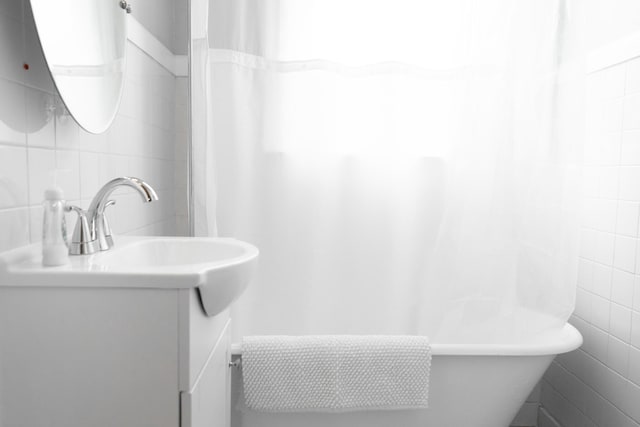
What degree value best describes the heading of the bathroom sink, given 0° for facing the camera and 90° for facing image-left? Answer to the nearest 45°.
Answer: approximately 270°

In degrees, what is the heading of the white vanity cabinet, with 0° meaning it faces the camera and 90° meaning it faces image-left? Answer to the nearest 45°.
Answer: approximately 270°

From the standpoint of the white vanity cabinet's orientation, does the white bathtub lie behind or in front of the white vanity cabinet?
in front

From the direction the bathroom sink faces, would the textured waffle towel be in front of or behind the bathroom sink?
in front
